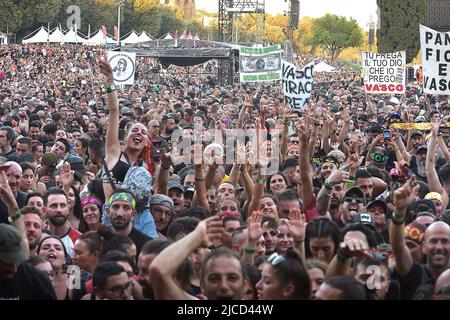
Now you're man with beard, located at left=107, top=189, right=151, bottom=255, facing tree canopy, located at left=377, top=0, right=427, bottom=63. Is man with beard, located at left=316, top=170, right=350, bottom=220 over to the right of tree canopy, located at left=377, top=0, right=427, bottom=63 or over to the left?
right

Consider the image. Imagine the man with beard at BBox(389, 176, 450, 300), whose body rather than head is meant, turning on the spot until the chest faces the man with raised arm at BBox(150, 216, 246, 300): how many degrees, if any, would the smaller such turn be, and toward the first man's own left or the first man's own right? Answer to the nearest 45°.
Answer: approximately 45° to the first man's own right

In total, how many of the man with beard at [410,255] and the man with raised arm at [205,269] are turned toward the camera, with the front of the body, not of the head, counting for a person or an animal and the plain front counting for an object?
2

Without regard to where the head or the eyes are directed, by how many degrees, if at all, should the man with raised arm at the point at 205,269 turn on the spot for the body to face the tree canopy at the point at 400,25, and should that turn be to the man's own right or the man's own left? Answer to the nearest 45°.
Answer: approximately 180°

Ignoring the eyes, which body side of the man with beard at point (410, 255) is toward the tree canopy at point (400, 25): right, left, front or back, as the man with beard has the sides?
back

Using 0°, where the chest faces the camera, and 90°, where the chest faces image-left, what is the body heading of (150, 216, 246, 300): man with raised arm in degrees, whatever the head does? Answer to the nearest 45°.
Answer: approximately 0°
